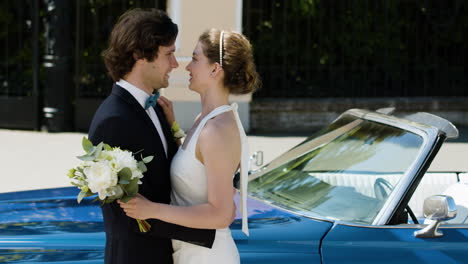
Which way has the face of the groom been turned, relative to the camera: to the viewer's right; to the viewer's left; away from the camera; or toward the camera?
to the viewer's right

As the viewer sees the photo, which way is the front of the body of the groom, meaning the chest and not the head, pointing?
to the viewer's right

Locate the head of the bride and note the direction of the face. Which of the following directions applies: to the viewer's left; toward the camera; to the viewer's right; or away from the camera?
to the viewer's left

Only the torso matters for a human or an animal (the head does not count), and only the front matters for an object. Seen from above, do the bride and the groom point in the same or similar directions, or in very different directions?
very different directions

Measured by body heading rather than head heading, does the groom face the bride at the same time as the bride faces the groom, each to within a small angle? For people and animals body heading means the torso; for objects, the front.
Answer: yes

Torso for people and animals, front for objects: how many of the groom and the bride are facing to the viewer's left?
1

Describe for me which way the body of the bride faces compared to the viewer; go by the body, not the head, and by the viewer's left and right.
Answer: facing to the left of the viewer
